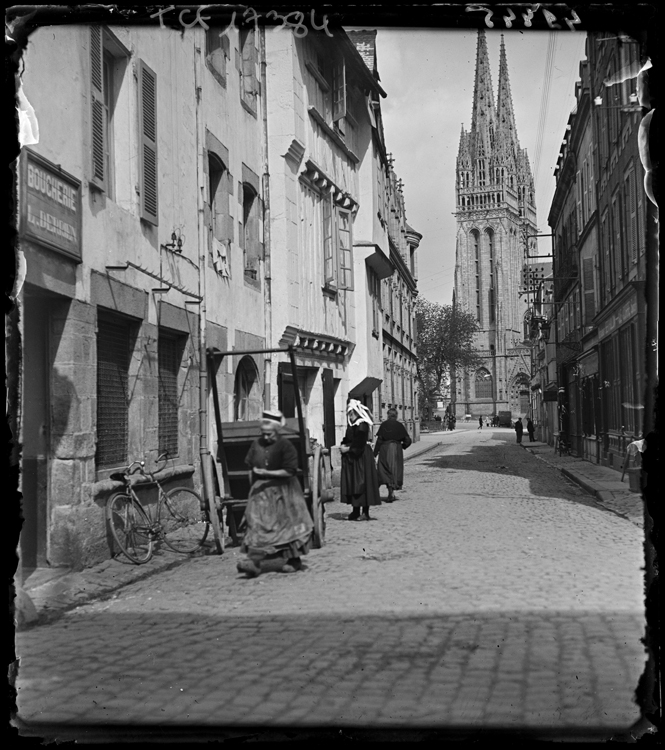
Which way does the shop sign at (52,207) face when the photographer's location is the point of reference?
facing the viewer and to the right of the viewer

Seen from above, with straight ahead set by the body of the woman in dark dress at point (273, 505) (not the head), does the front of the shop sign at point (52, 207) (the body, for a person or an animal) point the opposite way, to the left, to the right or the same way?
to the left

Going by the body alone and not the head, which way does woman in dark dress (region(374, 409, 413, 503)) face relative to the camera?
away from the camera

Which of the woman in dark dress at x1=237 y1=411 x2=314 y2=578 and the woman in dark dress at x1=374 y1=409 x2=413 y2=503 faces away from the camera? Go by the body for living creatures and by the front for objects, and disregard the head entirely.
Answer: the woman in dark dress at x1=374 y1=409 x2=413 y2=503

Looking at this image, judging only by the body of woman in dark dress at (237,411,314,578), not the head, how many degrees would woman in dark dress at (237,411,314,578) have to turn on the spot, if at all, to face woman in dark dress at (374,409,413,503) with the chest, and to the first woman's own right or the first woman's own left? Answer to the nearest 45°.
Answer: approximately 135° to the first woman's own right

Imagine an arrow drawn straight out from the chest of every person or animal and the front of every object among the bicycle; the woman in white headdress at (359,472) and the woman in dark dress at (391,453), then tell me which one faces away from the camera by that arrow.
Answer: the woman in dark dress

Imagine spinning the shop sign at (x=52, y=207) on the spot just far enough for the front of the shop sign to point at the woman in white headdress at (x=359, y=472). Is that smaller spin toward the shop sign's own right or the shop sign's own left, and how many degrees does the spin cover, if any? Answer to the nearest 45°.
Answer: approximately 90° to the shop sign's own left

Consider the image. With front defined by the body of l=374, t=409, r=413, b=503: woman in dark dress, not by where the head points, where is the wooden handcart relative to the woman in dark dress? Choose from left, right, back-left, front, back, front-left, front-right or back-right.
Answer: back
